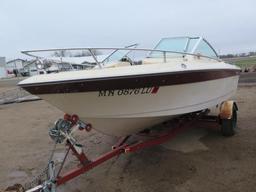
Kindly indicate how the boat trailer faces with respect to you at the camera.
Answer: facing the viewer and to the left of the viewer
